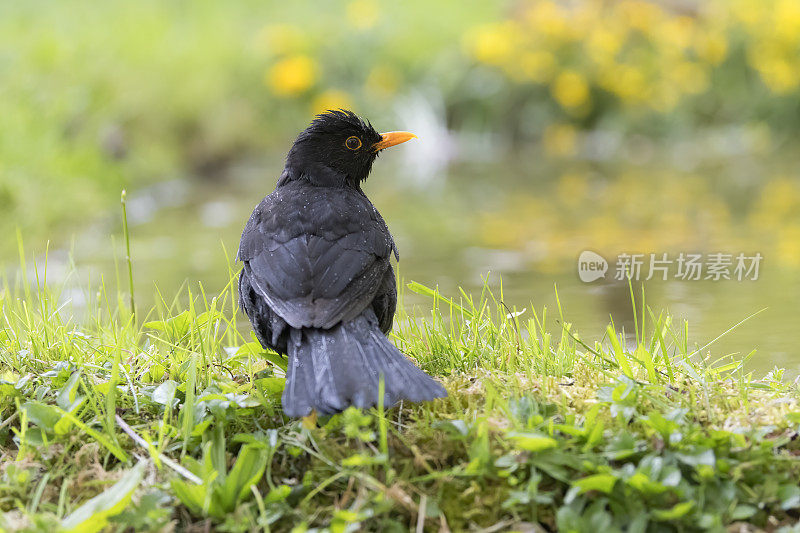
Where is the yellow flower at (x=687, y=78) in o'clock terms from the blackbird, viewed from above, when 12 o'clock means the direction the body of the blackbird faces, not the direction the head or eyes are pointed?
The yellow flower is roughly at 1 o'clock from the blackbird.

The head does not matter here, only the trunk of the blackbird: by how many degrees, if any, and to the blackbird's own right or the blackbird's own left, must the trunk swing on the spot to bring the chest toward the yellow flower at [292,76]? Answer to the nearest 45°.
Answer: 0° — it already faces it

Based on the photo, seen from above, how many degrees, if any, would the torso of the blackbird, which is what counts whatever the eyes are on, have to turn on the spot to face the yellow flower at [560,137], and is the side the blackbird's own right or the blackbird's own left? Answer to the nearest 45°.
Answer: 0° — it already faces it

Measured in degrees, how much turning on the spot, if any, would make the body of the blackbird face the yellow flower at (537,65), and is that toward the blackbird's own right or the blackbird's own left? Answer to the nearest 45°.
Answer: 0° — it already faces it

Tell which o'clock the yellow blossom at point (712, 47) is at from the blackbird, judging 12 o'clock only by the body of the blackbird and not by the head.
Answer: The yellow blossom is roughly at 1 o'clock from the blackbird.

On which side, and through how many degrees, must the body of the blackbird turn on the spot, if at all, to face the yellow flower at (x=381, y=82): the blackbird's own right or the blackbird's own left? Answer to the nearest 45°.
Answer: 0° — it already faces it

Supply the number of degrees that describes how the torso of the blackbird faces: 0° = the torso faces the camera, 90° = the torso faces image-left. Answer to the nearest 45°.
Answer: approximately 180°
